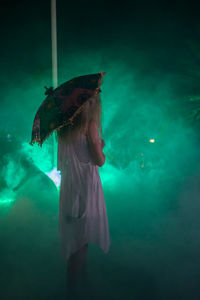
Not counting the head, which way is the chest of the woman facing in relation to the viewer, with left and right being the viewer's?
facing away from the viewer and to the right of the viewer
